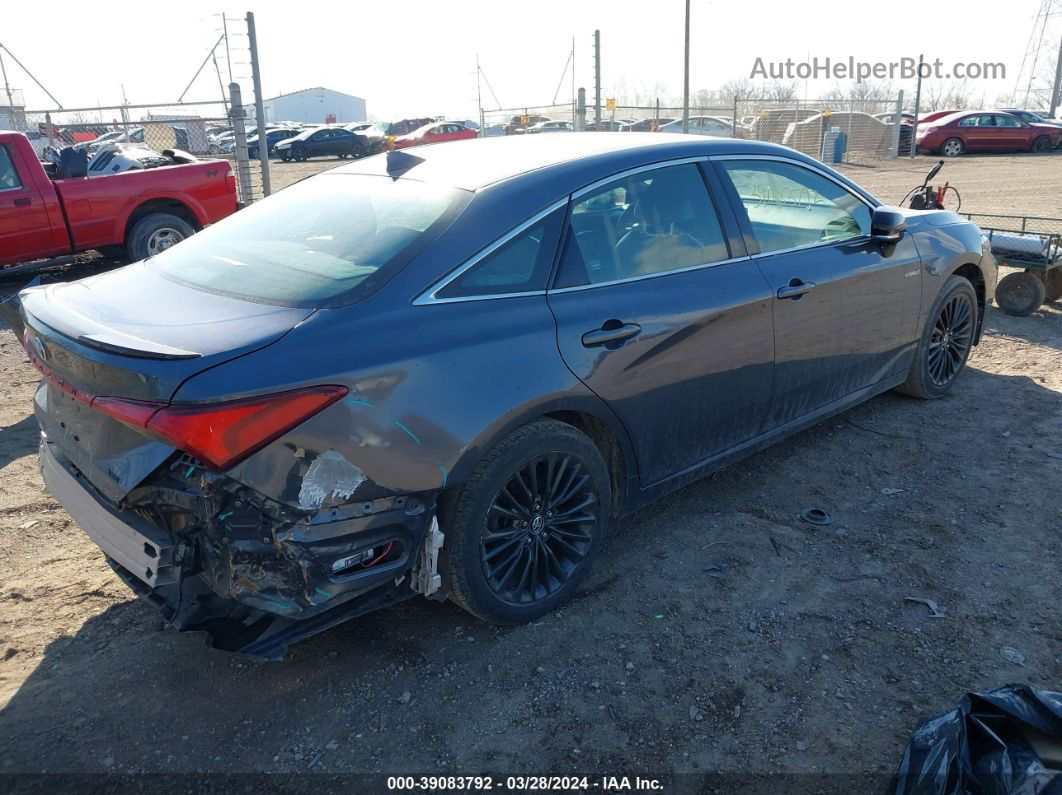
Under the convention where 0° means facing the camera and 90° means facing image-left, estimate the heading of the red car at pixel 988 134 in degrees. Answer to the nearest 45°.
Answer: approximately 270°

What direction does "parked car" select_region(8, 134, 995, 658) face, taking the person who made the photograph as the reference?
facing away from the viewer and to the right of the viewer

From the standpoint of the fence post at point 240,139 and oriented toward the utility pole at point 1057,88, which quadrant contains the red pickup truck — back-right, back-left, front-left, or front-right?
back-right

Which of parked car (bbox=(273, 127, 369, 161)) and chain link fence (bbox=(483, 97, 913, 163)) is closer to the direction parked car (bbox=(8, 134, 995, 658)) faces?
the chain link fence

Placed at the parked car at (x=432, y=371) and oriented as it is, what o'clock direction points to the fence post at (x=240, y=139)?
The fence post is roughly at 10 o'clock from the parked car.
